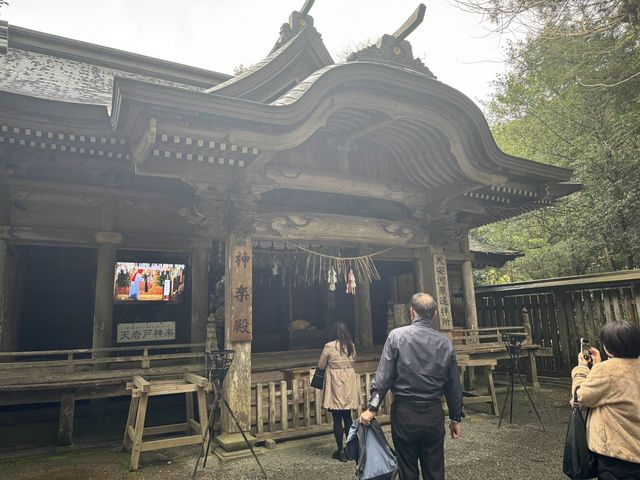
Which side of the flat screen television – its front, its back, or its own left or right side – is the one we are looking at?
front

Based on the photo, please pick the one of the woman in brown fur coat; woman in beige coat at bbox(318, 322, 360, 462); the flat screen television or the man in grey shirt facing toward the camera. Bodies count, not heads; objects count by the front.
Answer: the flat screen television

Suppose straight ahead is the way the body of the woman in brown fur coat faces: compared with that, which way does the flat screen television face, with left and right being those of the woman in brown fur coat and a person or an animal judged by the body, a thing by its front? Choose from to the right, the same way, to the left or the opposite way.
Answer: the opposite way

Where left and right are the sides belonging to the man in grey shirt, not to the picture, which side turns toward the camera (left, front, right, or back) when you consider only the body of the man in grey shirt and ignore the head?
back

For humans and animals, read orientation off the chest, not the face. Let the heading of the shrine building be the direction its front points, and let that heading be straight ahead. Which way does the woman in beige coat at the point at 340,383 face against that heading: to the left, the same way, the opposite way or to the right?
the opposite way

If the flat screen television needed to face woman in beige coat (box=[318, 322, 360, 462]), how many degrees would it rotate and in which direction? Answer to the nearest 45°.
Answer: approximately 45° to its left

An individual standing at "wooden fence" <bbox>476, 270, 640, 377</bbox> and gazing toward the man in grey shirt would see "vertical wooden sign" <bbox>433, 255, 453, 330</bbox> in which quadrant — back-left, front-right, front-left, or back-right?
front-right

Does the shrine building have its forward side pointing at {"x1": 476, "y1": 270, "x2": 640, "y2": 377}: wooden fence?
no

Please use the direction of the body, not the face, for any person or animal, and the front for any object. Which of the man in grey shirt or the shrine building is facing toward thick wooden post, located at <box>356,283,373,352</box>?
the man in grey shirt

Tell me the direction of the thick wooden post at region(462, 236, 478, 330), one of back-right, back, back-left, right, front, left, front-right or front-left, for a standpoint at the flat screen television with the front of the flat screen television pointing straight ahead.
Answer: left

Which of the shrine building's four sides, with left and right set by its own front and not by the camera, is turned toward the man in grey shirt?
front

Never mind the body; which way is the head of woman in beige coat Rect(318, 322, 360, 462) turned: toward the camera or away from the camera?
away from the camera

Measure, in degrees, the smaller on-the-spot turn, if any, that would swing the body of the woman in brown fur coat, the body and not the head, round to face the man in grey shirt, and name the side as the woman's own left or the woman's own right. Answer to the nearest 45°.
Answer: approximately 45° to the woman's own left

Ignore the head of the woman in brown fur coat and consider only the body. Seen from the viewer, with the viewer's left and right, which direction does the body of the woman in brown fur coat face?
facing away from the viewer and to the left of the viewer

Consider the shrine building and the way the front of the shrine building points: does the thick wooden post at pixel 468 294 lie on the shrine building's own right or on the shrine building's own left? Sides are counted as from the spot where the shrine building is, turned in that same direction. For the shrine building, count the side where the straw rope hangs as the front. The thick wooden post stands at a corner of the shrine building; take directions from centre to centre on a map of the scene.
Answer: on the shrine building's own left

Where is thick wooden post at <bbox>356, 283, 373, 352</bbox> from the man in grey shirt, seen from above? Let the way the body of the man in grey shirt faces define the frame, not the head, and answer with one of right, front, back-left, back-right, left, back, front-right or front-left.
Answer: front

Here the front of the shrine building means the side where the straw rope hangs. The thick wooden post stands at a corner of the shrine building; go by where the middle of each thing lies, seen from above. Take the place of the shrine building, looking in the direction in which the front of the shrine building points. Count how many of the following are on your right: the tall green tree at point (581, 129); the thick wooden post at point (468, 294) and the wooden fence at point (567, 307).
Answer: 0

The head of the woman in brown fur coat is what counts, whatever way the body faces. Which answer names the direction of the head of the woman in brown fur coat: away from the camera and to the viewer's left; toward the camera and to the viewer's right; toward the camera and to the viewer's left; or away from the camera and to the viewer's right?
away from the camera and to the viewer's left

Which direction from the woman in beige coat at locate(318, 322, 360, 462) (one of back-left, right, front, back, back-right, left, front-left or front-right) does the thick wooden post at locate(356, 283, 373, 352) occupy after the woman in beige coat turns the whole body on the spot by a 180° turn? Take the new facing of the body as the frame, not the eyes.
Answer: back-left

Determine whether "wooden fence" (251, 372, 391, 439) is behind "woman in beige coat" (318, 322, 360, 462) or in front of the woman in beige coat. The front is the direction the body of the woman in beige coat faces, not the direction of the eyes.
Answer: in front

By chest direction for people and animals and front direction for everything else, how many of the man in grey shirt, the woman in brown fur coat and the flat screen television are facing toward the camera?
1

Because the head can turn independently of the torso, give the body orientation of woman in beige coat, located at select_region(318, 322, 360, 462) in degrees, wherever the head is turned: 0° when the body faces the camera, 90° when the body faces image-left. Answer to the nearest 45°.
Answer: approximately 135°

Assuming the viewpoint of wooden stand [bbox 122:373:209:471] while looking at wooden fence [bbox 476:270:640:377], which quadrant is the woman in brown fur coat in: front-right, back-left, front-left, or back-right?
front-right

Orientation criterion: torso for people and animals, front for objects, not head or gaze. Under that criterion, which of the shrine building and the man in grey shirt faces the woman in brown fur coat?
the shrine building
